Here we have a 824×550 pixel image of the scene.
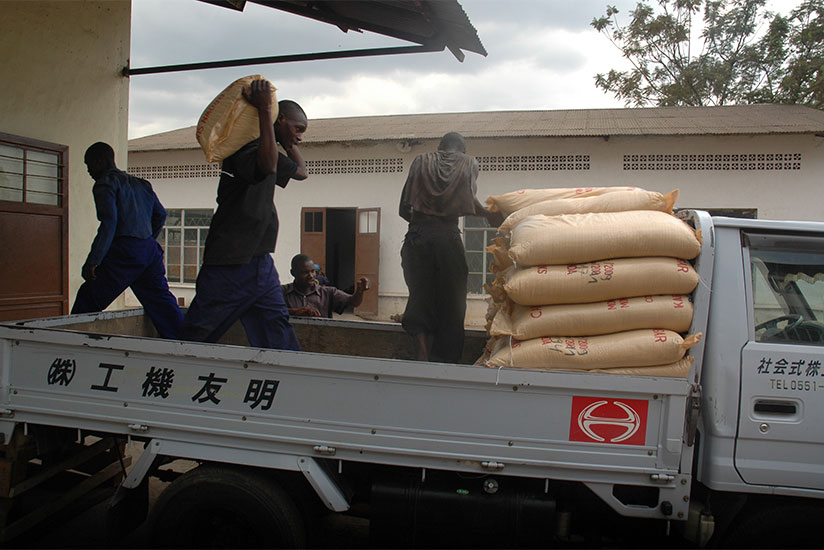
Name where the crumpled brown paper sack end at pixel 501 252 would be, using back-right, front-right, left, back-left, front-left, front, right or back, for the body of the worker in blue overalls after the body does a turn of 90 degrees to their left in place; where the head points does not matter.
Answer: left

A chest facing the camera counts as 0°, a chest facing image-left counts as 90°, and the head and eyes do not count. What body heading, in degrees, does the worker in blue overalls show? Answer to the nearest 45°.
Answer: approximately 135°

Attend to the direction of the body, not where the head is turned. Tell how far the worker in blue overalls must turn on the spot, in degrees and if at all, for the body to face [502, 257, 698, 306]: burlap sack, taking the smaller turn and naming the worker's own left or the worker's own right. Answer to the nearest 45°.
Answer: approximately 180°

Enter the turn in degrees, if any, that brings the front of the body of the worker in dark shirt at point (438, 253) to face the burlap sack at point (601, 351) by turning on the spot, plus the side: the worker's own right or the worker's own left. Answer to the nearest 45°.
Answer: approximately 135° to the worker's own right

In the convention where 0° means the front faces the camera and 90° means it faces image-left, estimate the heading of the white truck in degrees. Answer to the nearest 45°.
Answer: approximately 270°

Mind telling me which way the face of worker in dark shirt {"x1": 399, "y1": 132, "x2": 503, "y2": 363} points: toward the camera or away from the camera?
away from the camera

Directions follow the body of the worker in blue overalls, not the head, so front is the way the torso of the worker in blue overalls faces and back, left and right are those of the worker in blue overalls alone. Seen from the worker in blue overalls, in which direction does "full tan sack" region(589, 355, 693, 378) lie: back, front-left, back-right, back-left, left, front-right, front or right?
back

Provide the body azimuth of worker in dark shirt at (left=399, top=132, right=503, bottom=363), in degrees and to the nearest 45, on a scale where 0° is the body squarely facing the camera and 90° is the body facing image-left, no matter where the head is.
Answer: approximately 180°

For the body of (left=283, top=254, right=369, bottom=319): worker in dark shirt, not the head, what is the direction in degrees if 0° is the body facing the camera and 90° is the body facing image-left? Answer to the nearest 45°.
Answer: approximately 0°
